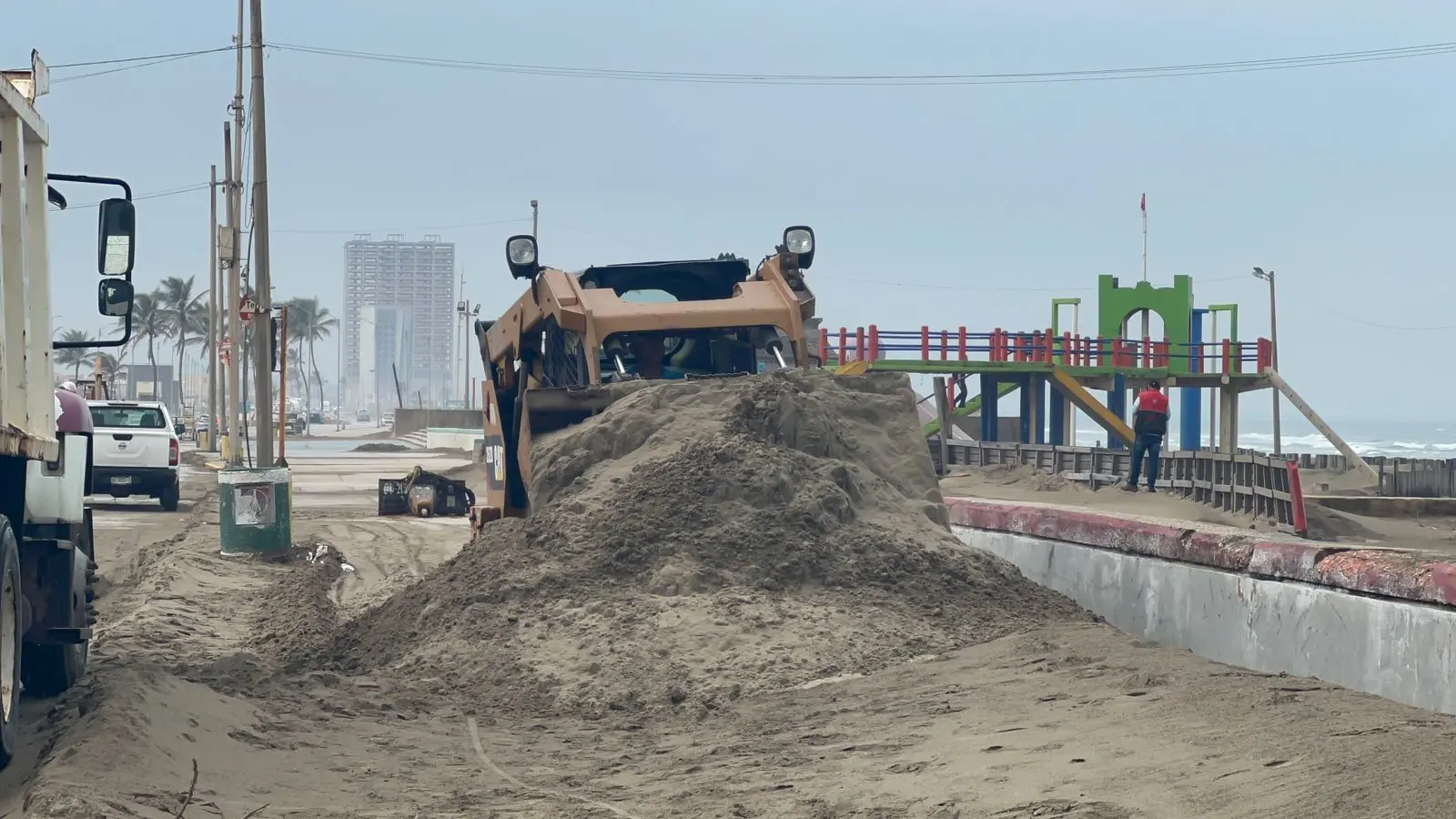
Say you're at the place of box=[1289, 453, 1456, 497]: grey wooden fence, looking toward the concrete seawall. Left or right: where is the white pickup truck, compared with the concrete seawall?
right

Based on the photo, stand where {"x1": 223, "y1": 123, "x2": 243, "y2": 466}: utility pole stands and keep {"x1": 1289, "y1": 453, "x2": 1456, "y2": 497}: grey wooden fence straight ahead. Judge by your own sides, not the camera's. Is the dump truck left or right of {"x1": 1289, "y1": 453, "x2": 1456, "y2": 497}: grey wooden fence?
right

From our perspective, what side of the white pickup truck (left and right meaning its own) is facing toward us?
back

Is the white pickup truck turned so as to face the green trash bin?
no

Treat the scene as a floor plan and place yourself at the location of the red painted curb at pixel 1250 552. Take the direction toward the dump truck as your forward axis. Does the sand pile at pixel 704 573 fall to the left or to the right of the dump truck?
right

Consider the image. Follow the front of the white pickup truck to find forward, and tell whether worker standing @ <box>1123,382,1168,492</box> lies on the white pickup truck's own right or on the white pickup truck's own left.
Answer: on the white pickup truck's own right

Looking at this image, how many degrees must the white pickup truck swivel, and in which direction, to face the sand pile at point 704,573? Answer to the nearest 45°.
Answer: approximately 180°
